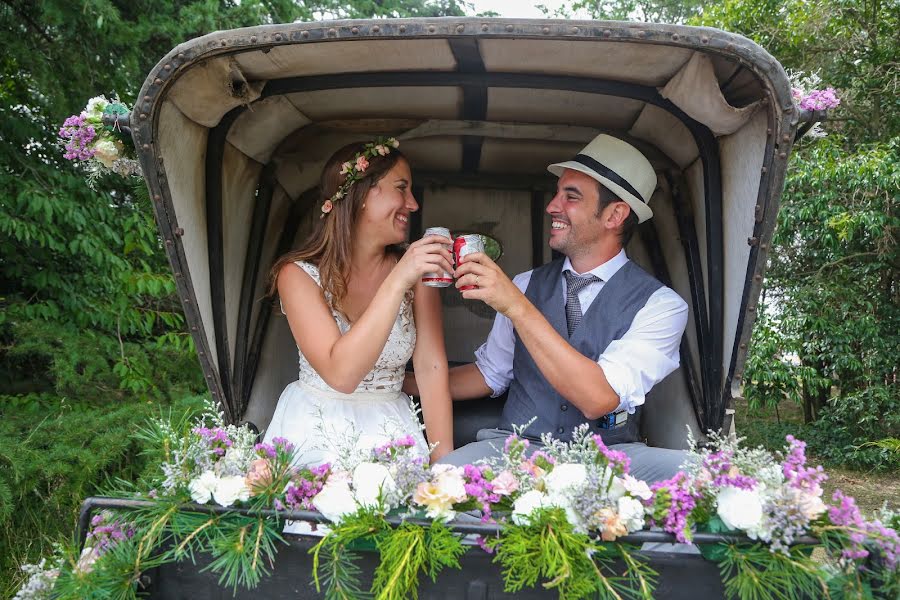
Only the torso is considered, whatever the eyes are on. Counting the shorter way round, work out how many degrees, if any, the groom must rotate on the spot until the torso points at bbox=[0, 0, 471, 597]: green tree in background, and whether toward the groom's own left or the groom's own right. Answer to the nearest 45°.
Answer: approximately 90° to the groom's own right

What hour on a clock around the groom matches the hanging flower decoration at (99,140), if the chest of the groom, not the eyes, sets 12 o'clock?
The hanging flower decoration is roughly at 1 o'clock from the groom.

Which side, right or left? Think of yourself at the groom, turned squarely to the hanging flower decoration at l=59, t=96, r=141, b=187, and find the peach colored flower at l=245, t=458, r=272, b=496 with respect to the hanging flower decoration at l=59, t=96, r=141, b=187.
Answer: left

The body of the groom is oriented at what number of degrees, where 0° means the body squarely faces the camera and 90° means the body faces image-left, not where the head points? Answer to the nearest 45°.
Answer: approximately 45°

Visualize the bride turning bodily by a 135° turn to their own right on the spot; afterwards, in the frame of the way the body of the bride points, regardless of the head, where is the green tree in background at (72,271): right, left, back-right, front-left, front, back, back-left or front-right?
front-right

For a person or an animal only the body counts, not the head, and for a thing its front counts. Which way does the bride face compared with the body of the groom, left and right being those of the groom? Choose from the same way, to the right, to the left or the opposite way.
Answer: to the left

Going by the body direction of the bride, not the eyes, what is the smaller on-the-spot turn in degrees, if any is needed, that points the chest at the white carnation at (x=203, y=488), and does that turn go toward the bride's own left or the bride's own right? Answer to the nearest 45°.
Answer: approximately 45° to the bride's own right

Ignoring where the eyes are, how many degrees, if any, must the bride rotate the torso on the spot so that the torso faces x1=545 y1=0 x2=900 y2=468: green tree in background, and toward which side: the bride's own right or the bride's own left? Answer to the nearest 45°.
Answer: approximately 90° to the bride's own left

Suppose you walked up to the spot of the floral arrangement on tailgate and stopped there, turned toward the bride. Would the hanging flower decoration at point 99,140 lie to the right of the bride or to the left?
left

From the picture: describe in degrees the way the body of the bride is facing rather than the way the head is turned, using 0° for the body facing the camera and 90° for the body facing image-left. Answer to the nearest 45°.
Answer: approximately 315°
